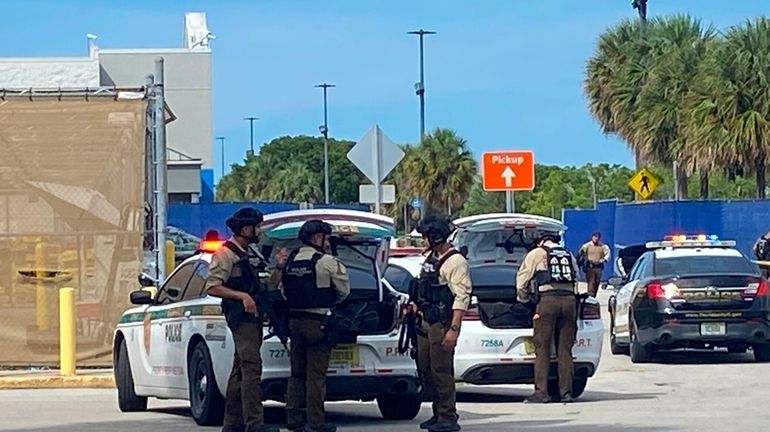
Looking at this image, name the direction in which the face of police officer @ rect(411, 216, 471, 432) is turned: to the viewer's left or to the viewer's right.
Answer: to the viewer's left

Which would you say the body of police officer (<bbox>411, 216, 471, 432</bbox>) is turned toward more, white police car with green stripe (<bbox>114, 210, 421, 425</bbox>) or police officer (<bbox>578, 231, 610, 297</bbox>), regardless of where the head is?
the white police car with green stripe

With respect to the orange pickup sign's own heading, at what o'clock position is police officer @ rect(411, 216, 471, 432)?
The police officer is roughly at 12 o'clock from the orange pickup sign.

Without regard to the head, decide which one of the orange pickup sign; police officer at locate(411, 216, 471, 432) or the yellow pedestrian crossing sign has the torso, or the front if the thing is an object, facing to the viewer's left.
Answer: the police officer

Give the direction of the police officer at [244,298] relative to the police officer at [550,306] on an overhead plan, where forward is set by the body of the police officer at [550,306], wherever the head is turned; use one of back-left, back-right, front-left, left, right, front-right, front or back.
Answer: left

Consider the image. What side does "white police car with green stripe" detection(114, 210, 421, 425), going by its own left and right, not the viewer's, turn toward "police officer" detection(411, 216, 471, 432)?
back

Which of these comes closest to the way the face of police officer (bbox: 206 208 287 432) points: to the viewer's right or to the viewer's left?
to the viewer's right

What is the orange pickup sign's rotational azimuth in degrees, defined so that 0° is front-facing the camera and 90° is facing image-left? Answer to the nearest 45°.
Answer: approximately 0°

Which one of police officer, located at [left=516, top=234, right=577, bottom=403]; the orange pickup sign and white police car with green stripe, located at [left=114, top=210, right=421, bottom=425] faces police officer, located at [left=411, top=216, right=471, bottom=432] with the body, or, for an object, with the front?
the orange pickup sign

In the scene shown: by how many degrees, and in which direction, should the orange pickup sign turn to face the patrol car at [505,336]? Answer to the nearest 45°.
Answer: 0° — it already faces it

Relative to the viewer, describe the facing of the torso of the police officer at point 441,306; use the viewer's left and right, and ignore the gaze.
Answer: facing to the left of the viewer
